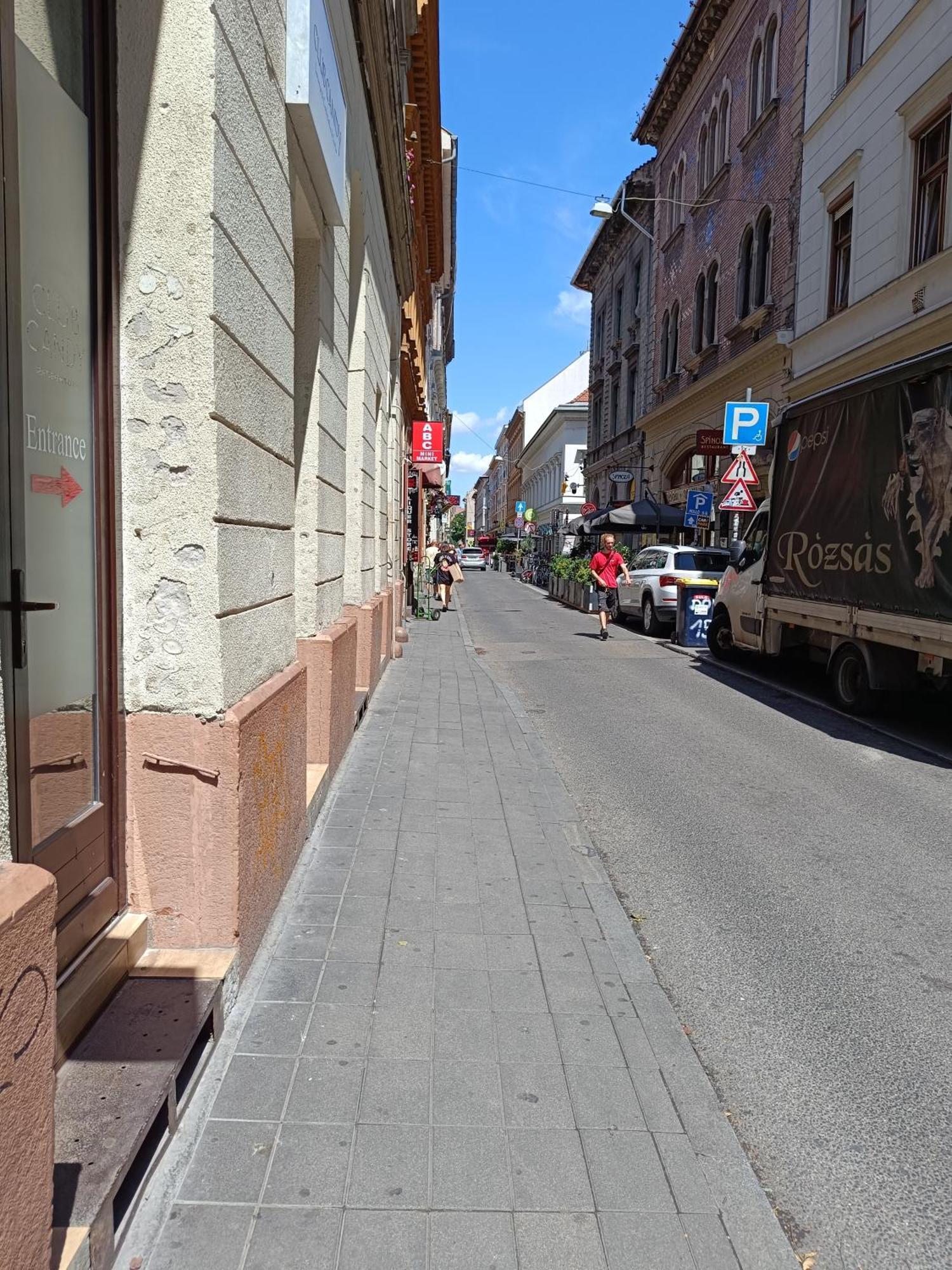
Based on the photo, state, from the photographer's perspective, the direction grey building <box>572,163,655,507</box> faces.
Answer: facing to the left of the viewer

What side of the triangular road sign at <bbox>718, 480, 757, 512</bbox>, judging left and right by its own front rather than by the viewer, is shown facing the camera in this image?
front

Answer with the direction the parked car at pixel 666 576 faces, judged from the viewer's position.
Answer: facing away from the viewer and to the left of the viewer

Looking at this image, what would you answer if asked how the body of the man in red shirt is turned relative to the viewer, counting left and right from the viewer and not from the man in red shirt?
facing the viewer

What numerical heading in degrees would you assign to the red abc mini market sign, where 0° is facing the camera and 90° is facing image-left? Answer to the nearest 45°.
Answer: approximately 0°

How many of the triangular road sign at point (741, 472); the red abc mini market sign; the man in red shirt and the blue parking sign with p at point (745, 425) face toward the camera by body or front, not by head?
4

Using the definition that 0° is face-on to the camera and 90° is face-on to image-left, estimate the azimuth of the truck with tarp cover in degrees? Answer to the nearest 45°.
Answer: approximately 135°

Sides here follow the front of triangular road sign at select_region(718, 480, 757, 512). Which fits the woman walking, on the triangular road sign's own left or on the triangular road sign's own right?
on the triangular road sign's own right

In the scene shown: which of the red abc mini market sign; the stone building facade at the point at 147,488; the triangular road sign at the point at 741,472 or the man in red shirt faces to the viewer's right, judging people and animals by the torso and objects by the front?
the stone building facade

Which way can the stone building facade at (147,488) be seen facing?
to the viewer's right
